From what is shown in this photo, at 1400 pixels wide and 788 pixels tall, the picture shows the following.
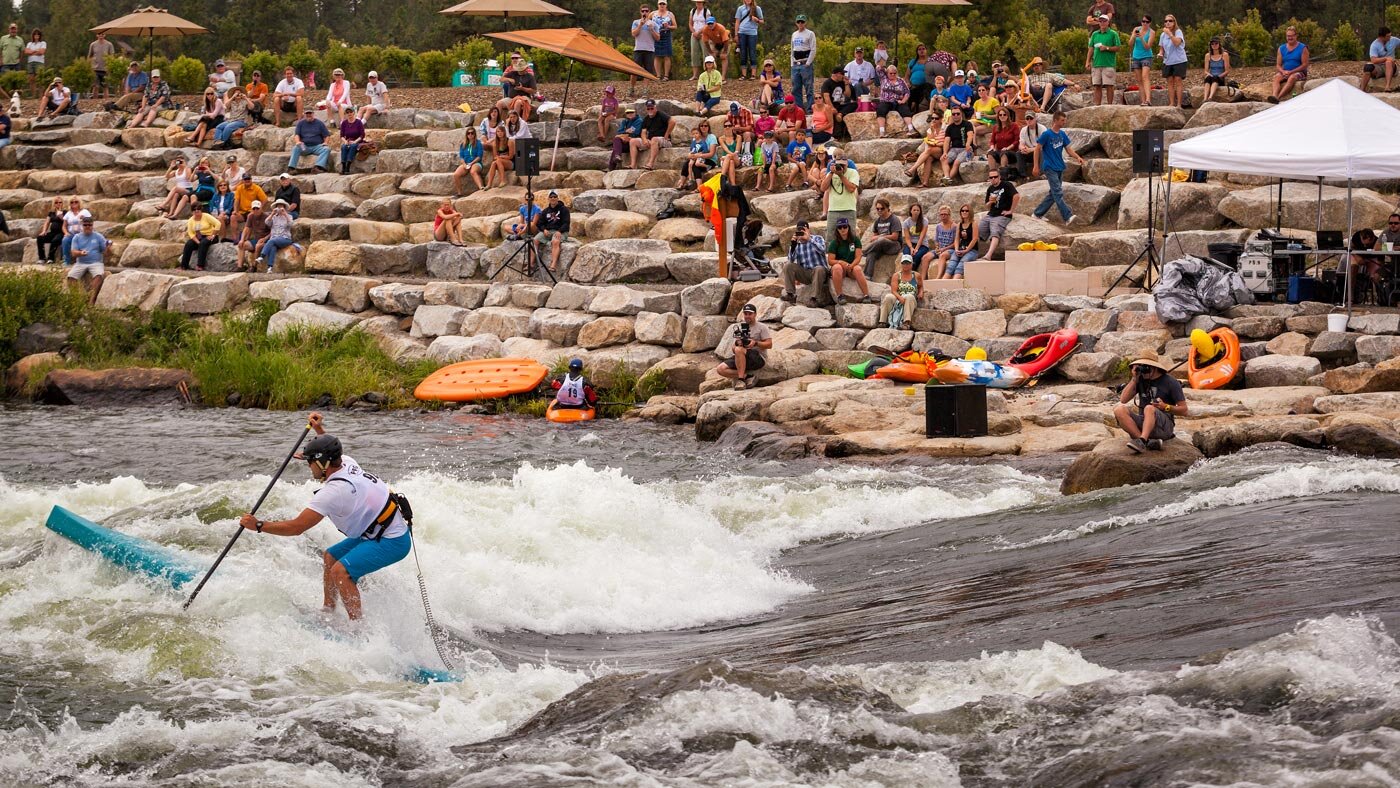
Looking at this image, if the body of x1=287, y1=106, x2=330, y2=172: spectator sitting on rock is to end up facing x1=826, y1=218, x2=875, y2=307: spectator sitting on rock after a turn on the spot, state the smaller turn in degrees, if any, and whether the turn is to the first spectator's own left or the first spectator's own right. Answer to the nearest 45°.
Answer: approximately 45° to the first spectator's own left

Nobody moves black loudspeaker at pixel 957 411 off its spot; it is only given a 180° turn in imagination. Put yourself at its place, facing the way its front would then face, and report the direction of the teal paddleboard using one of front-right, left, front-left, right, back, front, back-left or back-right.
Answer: back-left

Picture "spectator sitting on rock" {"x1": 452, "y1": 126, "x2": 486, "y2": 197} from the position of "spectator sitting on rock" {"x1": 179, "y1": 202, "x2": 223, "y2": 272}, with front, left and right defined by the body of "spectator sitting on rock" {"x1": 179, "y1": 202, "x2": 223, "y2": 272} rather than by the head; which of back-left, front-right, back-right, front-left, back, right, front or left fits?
back-left

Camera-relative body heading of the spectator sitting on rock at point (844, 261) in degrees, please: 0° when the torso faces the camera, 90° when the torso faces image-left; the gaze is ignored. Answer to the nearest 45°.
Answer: approximately 0°

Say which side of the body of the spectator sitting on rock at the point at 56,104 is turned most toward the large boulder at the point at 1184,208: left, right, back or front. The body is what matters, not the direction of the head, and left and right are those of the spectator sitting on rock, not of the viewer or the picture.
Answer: left

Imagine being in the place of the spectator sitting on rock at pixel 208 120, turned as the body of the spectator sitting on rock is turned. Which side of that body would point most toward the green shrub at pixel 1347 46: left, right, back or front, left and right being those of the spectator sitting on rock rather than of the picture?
left
